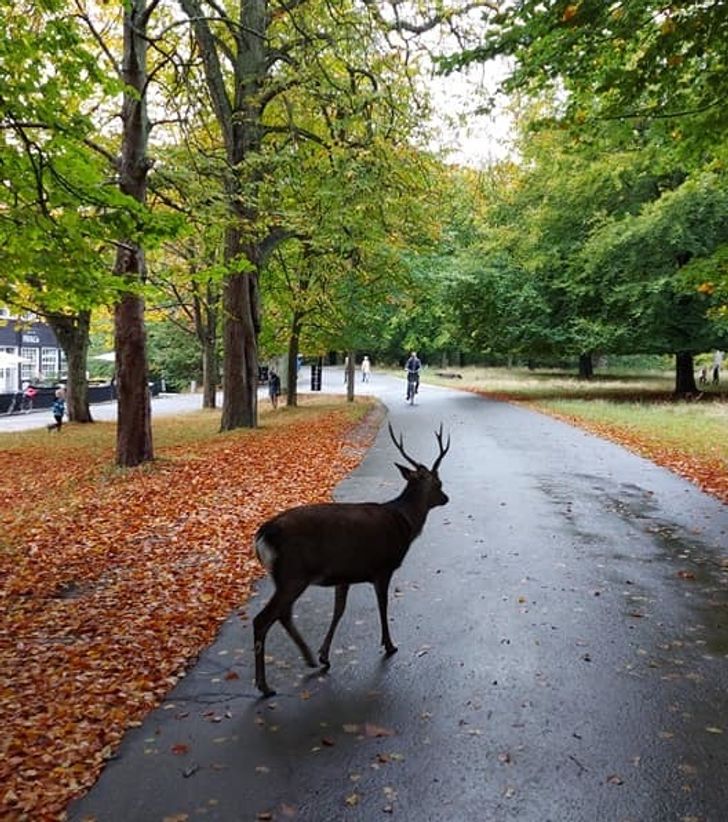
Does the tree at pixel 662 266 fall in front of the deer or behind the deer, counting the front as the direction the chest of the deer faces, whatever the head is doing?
in front

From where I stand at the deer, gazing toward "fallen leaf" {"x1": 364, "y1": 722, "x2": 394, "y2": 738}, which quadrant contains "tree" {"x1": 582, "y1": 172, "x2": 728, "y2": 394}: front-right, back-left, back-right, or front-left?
back-left

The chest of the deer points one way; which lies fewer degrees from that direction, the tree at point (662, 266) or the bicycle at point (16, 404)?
the tree

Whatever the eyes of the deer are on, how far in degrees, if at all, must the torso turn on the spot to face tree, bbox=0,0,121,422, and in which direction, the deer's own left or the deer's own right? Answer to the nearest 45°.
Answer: approximately 90° to the deer's own left

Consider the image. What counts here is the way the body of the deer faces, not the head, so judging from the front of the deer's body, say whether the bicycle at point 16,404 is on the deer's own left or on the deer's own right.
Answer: on the deer's own left

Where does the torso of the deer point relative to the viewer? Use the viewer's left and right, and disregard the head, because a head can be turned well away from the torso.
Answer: facing away from the viewer and to the right of the viewer

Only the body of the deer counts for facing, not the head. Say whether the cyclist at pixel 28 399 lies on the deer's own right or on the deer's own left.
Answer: on the deer's own left

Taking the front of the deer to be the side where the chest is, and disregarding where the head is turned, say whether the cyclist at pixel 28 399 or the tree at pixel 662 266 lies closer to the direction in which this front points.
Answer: the tree
